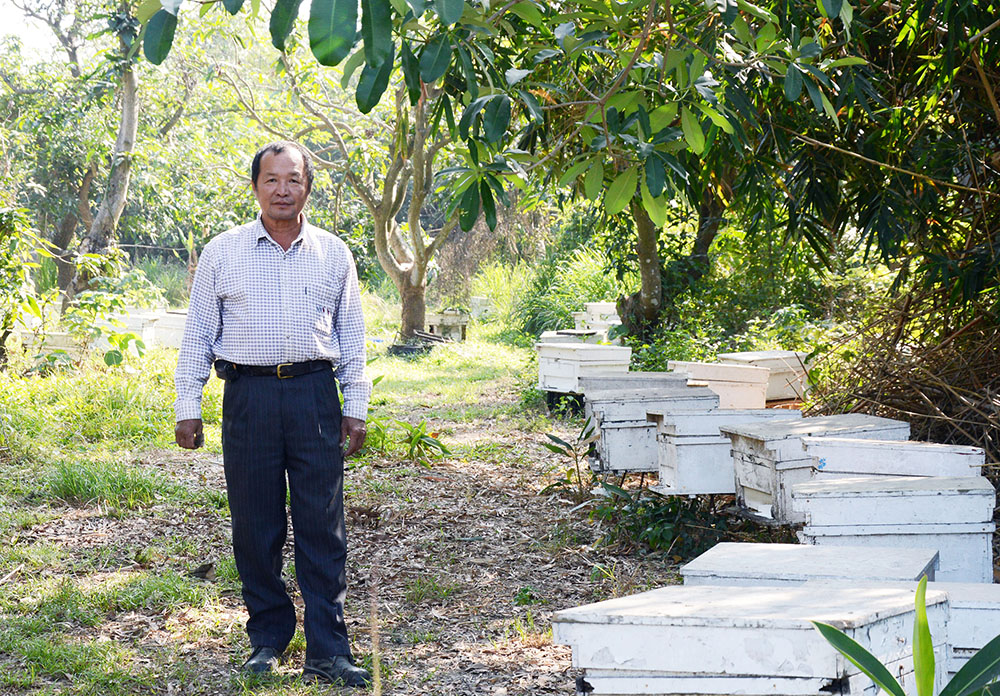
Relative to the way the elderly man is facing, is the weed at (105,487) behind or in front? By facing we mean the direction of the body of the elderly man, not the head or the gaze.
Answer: behind

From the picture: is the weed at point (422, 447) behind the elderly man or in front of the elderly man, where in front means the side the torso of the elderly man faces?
behind

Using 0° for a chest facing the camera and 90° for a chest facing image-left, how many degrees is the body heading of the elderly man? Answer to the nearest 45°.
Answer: approximately 0°

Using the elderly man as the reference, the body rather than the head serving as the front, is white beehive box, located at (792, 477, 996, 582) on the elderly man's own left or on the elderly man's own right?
on the elderly man's own left

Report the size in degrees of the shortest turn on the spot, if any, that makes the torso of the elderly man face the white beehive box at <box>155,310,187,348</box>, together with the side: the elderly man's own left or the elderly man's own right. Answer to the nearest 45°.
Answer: approximately 180°

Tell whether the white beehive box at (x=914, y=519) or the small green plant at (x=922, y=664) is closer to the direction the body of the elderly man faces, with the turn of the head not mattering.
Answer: the small green plant

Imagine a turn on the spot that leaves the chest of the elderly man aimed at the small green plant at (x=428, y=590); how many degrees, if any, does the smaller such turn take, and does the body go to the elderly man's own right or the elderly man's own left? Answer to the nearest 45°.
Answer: approximately 135° to the elderly man's own left

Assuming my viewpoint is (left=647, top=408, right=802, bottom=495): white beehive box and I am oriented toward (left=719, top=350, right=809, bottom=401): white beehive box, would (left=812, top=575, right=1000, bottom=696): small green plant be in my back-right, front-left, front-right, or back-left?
back-right

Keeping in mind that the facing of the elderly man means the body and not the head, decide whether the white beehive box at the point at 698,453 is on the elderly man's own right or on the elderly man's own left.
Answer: on the elderly man's own left

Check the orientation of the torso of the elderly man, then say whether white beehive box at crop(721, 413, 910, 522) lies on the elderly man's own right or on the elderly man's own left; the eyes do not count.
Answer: on the elderly man's own left

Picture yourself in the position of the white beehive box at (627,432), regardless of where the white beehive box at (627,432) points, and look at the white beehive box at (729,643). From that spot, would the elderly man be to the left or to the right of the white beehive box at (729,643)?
right
